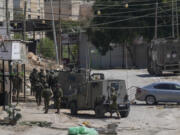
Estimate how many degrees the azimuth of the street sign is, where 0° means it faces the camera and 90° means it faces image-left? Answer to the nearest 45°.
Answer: approximately 0°

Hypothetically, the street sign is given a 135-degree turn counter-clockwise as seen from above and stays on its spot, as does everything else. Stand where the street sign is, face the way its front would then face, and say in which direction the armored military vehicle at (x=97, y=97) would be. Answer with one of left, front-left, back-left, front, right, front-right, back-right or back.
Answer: front-right

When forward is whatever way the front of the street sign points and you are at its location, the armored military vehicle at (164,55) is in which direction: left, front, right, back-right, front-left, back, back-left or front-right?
back-left
